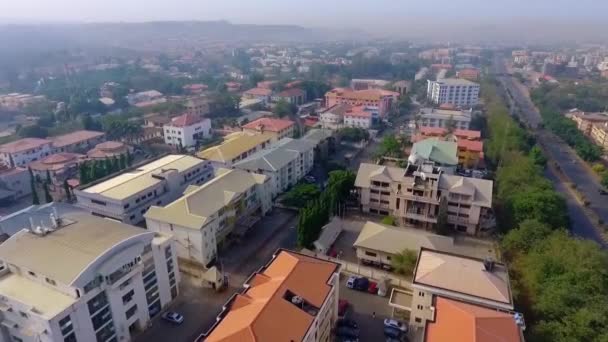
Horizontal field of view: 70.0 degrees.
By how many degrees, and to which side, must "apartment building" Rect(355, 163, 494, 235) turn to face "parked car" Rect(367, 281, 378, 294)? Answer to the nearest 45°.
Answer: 0° — it already faces it

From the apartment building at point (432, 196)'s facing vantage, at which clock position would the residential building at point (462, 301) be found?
The residential building is roughly at 12 o'clock from the apartment building.

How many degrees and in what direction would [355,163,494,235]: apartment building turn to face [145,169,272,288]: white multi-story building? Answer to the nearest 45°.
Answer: approximately 45° to its right

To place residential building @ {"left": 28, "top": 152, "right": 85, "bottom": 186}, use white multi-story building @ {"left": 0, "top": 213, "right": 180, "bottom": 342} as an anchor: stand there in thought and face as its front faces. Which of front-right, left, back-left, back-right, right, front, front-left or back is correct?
back-left

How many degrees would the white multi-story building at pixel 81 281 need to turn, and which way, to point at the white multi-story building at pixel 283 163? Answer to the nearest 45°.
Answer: approximately 90° to its left

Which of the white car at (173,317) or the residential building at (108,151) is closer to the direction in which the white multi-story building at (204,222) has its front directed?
the white car
